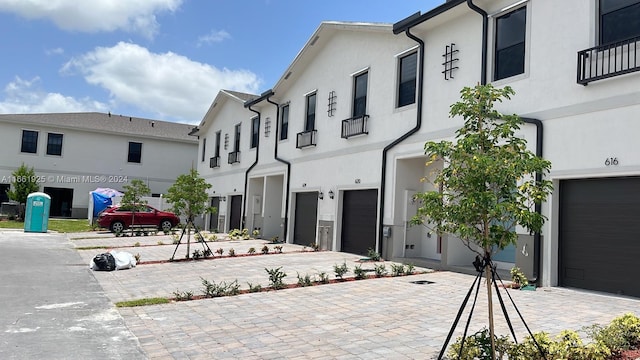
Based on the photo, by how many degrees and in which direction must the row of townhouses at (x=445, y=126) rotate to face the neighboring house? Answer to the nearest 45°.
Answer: approximately 90° to its right

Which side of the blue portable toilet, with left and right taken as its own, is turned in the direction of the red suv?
left

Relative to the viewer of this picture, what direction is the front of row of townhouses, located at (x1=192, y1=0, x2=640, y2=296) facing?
facing the viewer and to the left of the viewer

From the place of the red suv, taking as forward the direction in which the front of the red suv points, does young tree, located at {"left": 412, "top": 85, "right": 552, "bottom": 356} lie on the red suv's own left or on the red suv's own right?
on the red suv's own right

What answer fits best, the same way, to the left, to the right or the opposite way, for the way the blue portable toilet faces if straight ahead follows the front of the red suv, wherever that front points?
to the right

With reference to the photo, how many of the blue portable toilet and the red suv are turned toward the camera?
1

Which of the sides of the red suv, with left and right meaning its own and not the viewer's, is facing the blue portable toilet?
back

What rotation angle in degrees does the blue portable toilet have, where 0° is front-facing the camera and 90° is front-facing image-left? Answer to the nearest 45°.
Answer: approximately 0°

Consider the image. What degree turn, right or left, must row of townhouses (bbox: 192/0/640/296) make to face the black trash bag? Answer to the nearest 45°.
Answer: approximately 45° to its right

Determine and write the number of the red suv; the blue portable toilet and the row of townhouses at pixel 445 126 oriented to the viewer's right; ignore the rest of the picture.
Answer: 1

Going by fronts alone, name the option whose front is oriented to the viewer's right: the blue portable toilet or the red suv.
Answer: the red suv

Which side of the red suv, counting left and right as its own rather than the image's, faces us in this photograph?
right

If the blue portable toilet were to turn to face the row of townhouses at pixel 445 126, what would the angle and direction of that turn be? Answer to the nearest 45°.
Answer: approximately 45° to its left

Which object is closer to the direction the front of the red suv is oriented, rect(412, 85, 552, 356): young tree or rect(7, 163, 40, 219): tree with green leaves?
the young tree

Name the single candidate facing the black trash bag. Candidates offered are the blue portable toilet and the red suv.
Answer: the blue portable toilet
